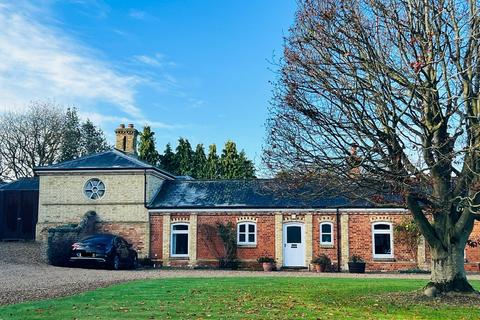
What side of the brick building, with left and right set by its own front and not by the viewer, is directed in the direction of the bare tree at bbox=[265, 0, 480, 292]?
front

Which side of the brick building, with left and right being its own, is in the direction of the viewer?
front

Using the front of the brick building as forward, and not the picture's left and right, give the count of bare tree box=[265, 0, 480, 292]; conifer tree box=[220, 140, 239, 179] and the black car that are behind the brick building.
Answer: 1

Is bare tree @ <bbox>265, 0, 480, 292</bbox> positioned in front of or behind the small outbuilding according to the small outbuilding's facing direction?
in front

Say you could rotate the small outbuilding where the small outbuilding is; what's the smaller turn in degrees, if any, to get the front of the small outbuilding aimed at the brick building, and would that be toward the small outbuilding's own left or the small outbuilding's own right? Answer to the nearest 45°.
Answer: approximately 45° to the small outbuilding's own left

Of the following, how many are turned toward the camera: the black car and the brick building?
1

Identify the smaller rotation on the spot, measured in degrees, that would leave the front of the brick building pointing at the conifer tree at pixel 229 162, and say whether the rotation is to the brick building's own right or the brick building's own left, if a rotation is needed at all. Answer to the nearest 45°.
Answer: approximately 180°

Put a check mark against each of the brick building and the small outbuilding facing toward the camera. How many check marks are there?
2

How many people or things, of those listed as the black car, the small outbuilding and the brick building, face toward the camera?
2

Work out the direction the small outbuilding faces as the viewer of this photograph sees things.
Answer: facing the viewer

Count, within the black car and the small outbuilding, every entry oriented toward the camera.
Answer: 1

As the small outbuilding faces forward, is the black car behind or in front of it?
in front
